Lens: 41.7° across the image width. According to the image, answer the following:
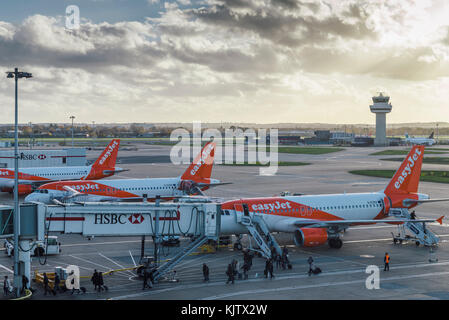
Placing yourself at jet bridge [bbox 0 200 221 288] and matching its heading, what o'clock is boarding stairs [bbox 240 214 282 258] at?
The boarding stairs is roughly at 11 o'clock from the jet bridge.

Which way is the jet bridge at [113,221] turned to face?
to the viewer's right

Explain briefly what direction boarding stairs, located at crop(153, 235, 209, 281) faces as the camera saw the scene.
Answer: facing to the left of the viewer

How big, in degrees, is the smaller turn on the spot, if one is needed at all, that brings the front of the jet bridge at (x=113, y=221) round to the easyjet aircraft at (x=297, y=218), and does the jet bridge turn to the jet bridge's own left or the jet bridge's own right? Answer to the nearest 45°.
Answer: approximately 45° to the jet bridge's own left
